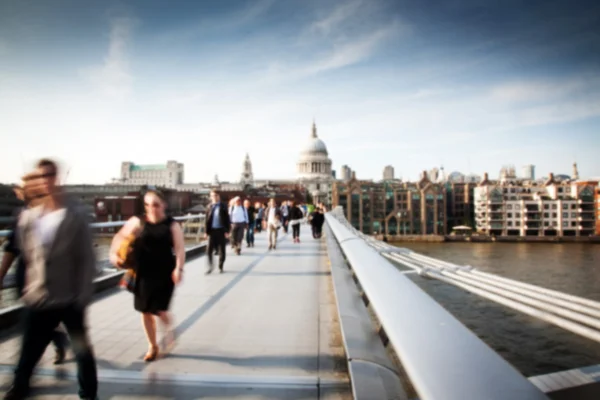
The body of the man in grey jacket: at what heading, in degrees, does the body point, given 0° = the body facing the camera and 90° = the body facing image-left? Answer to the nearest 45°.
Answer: approximately 45°

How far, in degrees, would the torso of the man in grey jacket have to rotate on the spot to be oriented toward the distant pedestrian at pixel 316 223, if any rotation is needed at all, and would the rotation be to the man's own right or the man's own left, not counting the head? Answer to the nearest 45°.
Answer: approximately 180°

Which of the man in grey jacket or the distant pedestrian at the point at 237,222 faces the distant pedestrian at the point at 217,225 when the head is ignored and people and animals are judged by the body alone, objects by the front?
the distant pedestrian at the point at 237,222

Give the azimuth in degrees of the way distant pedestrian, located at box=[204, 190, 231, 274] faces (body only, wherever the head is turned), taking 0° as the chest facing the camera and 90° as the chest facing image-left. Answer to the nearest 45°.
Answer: approximately 0°

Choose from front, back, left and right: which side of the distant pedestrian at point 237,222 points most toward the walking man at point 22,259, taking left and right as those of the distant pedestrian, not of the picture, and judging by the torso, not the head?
front

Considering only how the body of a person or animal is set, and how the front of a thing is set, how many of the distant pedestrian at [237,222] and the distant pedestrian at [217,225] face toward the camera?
2

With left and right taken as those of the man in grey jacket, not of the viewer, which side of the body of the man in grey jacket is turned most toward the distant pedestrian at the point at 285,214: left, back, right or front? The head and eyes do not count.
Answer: back

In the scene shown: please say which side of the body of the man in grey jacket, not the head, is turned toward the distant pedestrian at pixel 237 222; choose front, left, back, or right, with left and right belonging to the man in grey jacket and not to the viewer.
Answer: back

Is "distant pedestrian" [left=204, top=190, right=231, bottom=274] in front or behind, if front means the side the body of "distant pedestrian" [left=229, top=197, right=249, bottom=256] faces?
in front

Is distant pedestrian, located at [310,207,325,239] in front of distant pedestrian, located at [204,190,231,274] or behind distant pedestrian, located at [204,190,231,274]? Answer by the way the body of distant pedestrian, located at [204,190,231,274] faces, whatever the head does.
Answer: behind
